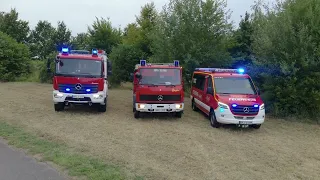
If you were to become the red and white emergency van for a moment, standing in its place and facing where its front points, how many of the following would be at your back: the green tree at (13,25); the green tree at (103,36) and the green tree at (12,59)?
3

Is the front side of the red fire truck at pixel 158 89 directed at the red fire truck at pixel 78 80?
no

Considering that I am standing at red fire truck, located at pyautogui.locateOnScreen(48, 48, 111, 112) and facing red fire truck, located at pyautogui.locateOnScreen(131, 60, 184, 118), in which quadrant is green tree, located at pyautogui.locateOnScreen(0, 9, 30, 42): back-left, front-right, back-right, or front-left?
back-left

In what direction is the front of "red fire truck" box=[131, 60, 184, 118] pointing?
toward the camera

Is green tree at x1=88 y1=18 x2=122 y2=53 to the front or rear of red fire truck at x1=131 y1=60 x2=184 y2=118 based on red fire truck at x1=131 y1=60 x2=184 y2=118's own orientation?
to the rear

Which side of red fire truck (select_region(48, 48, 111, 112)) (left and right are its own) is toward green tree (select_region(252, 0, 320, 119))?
left

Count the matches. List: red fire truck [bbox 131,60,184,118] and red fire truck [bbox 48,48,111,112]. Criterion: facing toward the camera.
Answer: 2

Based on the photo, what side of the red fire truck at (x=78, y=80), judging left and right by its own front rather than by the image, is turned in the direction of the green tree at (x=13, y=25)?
back

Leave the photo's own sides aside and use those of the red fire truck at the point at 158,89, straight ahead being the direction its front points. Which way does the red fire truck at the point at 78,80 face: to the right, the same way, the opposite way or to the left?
the same way

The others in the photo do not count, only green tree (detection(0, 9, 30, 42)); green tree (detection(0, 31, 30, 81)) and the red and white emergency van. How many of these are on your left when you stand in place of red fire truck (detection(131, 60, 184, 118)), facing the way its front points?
1

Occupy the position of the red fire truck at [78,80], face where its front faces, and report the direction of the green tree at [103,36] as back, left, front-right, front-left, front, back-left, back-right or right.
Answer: back

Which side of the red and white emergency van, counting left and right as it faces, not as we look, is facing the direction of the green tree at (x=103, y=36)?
back

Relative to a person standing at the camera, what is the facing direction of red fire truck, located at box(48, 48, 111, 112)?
facing the viewer

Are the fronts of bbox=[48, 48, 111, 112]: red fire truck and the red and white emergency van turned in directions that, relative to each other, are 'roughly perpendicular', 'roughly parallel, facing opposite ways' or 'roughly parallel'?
roughly parallel

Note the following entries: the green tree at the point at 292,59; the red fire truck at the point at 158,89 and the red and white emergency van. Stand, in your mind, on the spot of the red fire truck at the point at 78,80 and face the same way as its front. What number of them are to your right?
0

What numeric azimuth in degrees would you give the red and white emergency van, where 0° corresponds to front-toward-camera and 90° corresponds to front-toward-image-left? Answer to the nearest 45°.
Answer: approximately 315°

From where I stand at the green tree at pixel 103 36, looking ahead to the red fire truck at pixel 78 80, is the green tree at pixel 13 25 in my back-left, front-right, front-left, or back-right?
back-right
